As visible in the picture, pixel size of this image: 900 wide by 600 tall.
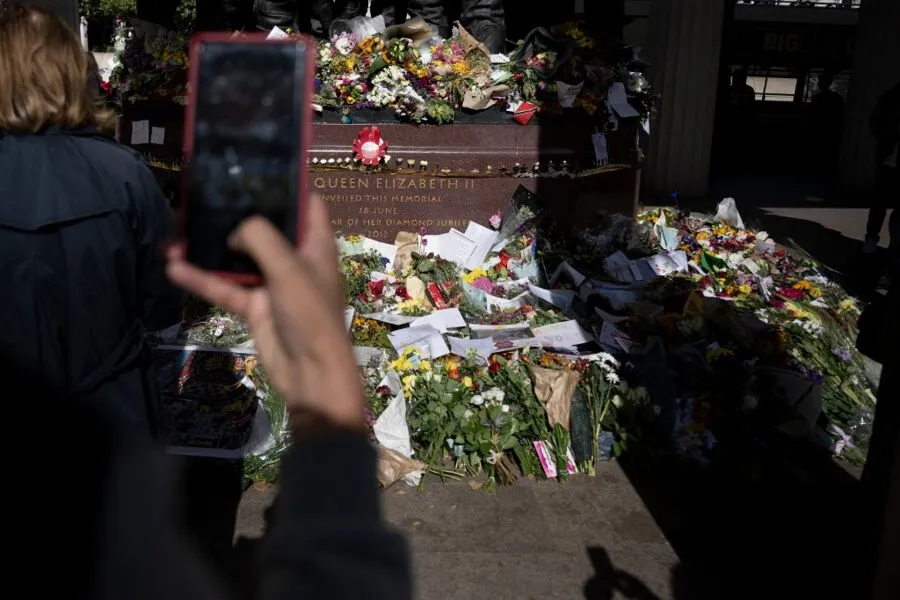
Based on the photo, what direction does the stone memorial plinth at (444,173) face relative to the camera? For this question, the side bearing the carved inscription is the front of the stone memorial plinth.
toward the camera

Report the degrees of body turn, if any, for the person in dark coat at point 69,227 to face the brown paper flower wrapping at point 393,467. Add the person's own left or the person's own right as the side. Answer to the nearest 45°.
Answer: approximately 45° to the person's own right

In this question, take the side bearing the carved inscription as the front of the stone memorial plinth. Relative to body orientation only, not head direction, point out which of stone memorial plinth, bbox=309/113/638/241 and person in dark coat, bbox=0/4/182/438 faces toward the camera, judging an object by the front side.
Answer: the stone memorial plinth

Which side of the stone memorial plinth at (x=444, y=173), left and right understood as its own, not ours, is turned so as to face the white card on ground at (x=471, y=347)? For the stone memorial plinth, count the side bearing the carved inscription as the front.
front

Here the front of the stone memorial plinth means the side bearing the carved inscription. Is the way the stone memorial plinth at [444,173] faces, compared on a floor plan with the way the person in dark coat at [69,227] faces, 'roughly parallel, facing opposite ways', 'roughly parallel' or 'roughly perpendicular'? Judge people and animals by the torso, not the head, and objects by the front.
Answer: roughly parallel, facing opposite ways

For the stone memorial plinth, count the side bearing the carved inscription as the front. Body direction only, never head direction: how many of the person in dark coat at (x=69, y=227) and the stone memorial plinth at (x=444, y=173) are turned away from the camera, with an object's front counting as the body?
1

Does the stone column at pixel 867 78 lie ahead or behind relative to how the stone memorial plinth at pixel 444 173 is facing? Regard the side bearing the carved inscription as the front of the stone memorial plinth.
behind

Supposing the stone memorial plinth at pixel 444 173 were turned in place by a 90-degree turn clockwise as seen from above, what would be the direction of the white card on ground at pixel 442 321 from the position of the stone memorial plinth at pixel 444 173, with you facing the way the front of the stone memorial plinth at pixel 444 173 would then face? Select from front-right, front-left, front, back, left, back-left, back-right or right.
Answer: left

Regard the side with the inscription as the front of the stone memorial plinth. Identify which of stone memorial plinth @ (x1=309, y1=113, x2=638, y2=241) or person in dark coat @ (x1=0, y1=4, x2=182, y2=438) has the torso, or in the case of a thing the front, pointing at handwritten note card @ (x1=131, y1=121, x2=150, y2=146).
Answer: the person in dark coat

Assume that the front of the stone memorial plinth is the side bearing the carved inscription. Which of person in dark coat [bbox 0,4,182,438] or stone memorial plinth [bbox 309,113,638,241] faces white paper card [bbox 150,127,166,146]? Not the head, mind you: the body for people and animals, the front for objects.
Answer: the person in dark coat

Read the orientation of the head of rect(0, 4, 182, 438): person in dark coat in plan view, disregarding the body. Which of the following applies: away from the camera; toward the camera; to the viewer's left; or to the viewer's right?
away from the camera

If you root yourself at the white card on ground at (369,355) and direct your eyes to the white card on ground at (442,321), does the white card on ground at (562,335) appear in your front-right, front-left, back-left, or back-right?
front-right

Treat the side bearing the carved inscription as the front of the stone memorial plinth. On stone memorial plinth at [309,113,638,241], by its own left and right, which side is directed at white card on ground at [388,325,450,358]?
front

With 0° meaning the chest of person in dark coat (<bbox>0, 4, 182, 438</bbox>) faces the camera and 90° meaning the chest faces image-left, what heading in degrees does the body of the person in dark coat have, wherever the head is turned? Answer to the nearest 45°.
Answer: approximately 180°
